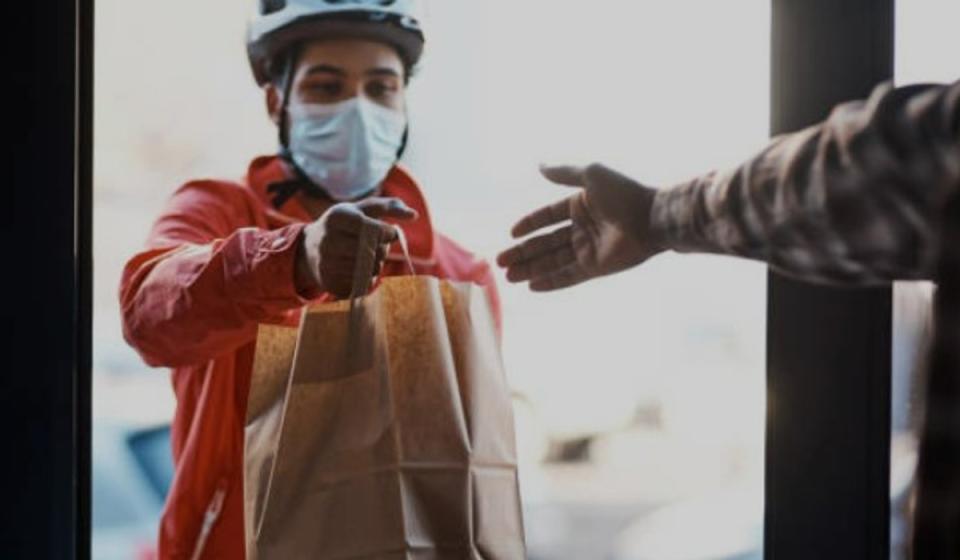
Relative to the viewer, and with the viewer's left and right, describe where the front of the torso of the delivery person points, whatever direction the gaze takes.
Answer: facing the viewer and to the right of the viewer
